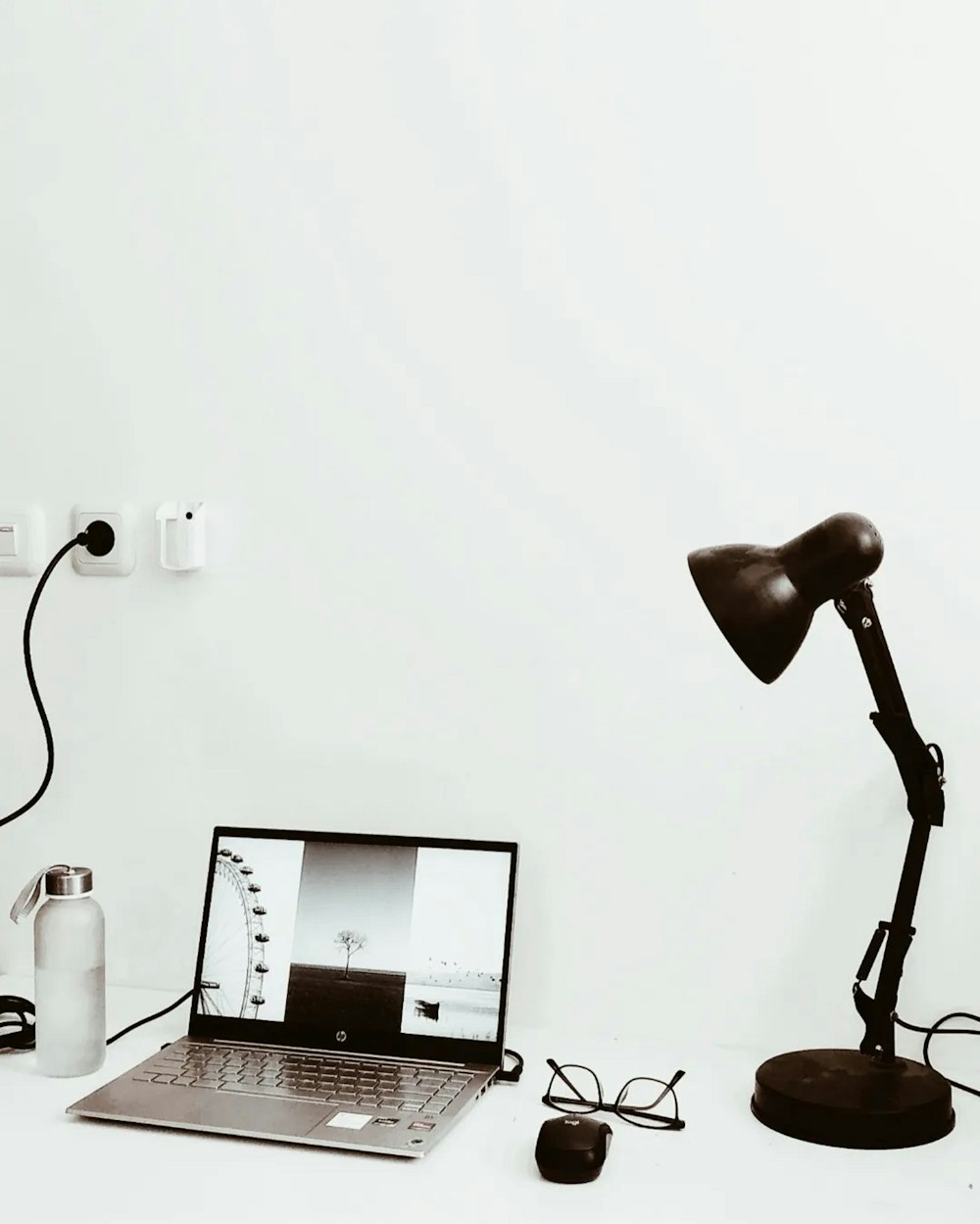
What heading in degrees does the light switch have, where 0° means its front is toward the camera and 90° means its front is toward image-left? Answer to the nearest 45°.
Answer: approximately 0°

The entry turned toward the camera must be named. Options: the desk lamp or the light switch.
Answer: the light switch

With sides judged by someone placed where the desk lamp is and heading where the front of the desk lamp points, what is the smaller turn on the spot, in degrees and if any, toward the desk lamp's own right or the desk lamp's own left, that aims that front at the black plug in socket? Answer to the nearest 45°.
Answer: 0° — it already faces it

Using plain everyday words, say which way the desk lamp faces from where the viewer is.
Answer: facing to the left of the viewer

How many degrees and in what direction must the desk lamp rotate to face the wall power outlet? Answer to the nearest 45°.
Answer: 0° — it already faces it

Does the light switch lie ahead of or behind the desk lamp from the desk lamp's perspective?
ahead

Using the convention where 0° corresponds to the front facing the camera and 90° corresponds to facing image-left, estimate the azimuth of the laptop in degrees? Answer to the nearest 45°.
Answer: approximately 45°

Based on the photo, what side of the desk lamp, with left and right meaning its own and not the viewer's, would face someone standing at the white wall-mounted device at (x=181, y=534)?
front

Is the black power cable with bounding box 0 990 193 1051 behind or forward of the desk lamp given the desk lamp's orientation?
forward

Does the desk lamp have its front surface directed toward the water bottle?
yes

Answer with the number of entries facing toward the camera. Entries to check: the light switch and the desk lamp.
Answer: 1
